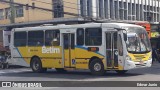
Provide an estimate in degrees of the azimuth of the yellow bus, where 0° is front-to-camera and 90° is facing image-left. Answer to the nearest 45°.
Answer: approximately 315°
